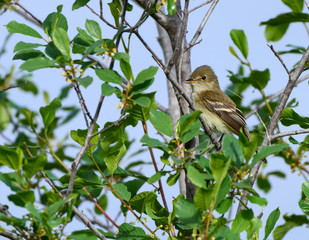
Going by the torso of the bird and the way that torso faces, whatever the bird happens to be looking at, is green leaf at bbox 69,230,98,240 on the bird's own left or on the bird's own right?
on the bird's own left

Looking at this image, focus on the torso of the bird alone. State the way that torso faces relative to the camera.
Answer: to the viewer's left

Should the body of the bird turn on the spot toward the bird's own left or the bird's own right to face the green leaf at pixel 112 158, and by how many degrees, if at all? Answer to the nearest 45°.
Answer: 0° — it already faces it
